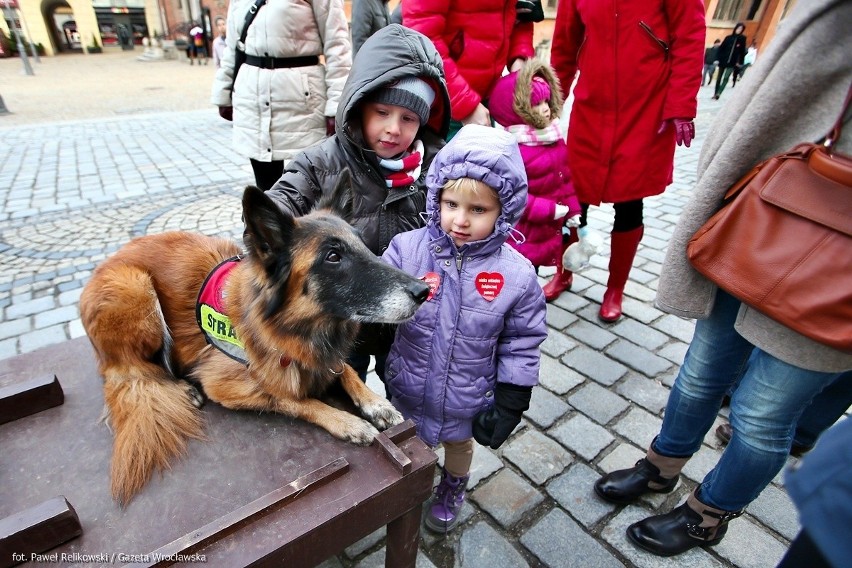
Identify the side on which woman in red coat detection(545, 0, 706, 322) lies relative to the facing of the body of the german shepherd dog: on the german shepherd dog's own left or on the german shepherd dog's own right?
on the german shepherd dog's own left

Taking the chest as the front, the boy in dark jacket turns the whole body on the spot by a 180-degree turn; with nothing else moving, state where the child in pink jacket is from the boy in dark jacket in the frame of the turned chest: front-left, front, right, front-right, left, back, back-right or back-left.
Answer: right

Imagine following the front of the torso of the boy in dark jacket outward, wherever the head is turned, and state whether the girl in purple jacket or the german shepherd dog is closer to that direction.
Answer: the girl in purple jacket

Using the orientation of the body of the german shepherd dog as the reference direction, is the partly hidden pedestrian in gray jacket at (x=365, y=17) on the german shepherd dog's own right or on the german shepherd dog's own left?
on the german shepherd dog's own left

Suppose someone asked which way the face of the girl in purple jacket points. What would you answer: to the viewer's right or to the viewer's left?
to the viewer's left

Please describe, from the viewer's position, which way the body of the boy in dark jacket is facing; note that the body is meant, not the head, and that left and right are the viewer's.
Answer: facing the viewer and to the right of the viewer

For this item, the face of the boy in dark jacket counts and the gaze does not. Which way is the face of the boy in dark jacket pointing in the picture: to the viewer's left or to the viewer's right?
to the viewer's left

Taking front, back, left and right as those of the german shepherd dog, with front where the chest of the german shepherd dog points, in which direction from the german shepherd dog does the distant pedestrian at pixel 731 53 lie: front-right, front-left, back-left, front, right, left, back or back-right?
left

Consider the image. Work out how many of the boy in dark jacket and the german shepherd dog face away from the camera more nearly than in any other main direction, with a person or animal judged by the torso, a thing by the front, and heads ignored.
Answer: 0

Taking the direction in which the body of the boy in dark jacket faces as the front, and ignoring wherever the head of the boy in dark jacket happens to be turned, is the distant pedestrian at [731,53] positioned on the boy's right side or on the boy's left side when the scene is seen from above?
on the boy's left side

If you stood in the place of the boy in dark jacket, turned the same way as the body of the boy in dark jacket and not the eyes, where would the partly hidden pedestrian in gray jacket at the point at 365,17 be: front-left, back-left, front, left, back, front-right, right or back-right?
back-left

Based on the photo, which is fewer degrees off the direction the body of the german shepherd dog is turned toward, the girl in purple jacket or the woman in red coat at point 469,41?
the girl in purple jacket
